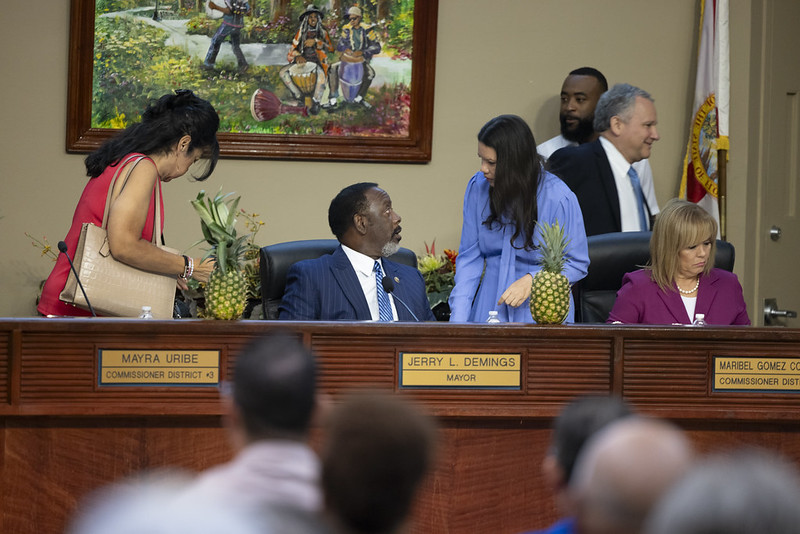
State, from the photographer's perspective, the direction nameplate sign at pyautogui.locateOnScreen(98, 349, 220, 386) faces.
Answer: facing the viewer

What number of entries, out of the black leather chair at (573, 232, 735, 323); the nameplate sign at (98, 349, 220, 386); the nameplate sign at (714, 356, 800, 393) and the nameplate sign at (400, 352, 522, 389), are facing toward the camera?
4

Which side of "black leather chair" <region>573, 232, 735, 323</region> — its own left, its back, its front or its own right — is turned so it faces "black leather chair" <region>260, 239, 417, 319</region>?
right

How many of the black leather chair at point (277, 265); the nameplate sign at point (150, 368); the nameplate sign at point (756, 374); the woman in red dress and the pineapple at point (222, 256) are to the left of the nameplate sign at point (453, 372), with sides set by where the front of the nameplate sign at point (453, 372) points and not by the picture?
1

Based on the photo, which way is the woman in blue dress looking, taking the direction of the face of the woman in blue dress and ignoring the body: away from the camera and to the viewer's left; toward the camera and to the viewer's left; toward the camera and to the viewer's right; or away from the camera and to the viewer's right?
toward the camera and to the viewer's left

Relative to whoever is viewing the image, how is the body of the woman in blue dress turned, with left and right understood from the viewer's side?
facing the viewer and to the left of the viewer

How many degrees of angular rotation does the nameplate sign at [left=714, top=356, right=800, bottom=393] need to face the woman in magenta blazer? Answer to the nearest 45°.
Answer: approximately 135° to its right

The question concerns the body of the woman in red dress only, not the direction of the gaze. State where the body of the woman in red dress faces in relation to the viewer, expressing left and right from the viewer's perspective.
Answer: facing to the right of the viewer

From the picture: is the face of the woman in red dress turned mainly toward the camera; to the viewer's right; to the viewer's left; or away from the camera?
to the viewer's right

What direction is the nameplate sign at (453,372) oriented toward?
toward the camera

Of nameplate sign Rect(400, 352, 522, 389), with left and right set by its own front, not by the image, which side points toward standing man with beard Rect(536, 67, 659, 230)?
back

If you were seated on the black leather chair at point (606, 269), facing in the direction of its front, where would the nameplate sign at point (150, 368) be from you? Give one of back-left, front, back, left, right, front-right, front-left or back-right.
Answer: front-right

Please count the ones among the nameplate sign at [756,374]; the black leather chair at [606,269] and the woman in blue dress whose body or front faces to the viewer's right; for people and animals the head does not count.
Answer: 0

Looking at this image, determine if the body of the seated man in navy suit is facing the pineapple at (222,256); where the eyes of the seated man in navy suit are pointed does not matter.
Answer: no

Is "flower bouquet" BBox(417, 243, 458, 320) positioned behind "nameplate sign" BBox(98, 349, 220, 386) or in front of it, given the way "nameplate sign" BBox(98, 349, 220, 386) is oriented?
behind
